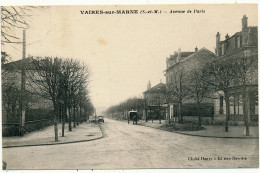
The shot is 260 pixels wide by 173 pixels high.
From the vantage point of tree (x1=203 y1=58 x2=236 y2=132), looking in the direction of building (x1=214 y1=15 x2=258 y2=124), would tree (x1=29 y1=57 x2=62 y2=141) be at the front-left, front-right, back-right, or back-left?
back-left

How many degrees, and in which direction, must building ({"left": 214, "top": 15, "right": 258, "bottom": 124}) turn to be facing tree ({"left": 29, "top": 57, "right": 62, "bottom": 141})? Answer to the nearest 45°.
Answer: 0° — it already faces it

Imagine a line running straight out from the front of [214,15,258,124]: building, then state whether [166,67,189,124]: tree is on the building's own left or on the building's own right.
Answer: on the building's own right

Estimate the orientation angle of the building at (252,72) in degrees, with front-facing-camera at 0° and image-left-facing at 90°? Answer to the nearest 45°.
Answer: approximately 45°

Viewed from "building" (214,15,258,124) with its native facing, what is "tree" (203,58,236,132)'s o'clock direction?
The tree is roughly at 11 o'clock from the building.
